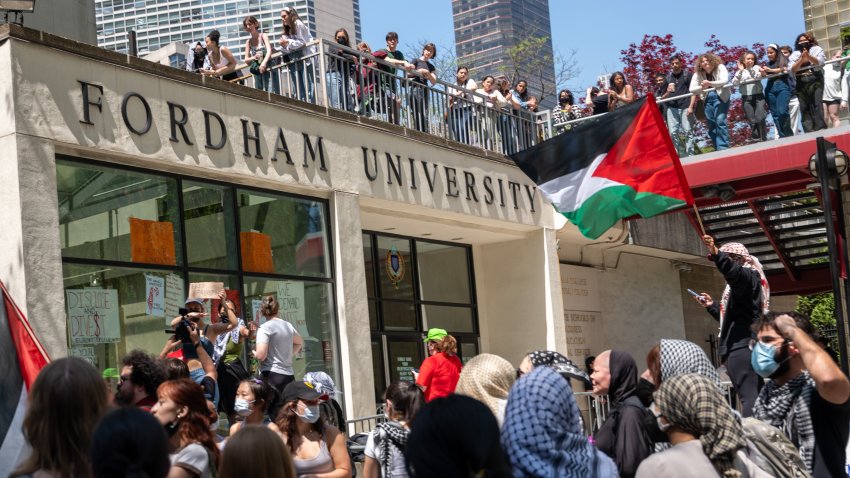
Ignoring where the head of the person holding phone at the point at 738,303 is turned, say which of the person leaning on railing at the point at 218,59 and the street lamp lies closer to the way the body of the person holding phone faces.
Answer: the person leaning on railing

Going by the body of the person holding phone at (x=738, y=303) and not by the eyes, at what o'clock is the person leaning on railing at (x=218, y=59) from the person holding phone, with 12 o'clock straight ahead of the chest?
The person leaning on railing is roughly at 1 o'clock from the person holding phone.

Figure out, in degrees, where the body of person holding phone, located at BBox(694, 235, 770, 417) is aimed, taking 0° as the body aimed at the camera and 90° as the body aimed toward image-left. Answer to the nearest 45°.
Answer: approximately 90°

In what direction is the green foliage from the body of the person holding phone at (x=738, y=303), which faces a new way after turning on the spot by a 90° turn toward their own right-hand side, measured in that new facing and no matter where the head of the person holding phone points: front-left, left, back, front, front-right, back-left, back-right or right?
front

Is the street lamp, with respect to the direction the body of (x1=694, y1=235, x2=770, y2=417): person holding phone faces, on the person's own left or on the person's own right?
on the person's own right
